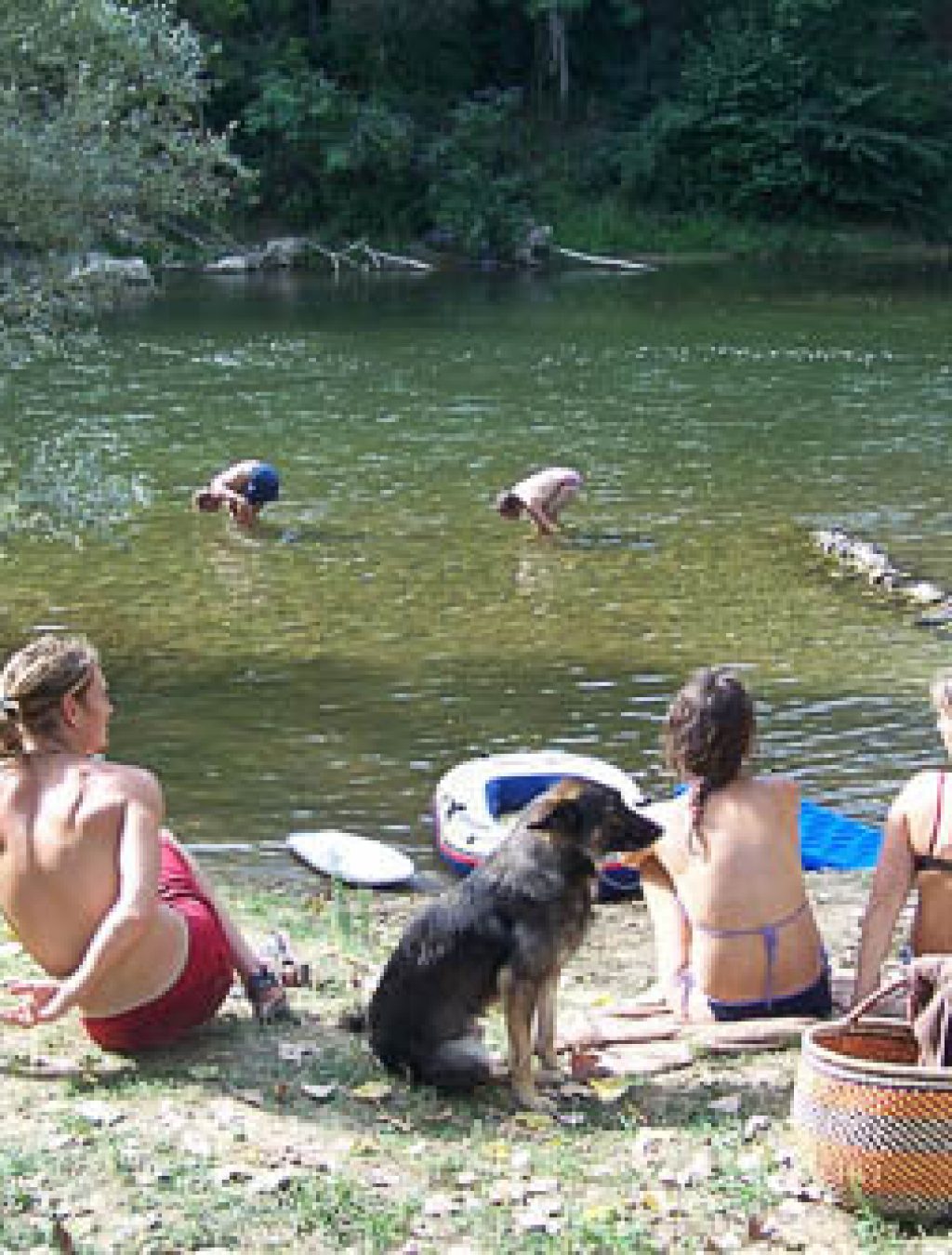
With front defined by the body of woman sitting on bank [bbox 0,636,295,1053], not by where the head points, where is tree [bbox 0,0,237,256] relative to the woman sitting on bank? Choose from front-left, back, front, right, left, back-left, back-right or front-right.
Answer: front-left

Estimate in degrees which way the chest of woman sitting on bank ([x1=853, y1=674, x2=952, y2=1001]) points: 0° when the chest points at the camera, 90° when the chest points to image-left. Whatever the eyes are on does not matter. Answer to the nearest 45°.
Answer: approximately 180°

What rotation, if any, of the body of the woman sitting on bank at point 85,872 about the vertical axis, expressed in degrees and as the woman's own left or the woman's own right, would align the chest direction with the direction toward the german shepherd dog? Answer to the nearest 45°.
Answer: approximately 45° to the woman's own right

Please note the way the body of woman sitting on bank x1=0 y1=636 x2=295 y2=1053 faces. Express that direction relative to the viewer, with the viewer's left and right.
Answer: facing away from the viewer and to the right of the viewer

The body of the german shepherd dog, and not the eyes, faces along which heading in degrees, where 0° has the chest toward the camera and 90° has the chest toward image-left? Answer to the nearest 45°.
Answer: approximately 270°

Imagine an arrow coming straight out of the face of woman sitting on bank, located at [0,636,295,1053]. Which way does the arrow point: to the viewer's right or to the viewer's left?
to the viewer's right

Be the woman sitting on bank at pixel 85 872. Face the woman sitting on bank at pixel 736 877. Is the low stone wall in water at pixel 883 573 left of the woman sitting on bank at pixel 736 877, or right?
left

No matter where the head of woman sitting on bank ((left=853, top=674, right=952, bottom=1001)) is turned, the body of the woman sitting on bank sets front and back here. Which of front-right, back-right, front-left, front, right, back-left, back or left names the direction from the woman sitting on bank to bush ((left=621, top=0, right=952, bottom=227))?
front

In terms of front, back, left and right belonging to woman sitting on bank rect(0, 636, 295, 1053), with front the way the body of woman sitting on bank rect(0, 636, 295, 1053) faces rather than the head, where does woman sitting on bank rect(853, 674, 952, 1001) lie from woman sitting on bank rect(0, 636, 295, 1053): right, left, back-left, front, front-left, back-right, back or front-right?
front-right

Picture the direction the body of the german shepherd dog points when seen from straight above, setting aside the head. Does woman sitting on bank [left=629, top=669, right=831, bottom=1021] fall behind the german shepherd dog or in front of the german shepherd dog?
in front

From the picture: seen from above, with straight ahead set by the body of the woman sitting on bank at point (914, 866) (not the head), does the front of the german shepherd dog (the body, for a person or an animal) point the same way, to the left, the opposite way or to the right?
to the right

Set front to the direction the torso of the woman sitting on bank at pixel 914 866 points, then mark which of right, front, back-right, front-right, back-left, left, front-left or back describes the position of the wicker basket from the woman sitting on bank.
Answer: back

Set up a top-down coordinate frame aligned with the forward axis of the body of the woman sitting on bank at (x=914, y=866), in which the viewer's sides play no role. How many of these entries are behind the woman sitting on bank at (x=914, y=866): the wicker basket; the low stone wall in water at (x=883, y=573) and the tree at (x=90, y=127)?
1

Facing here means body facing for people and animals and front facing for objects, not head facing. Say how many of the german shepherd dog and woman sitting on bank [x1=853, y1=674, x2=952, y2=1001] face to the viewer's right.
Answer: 1

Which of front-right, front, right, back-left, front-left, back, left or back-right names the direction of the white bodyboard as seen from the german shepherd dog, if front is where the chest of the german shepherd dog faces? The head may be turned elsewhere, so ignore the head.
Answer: left

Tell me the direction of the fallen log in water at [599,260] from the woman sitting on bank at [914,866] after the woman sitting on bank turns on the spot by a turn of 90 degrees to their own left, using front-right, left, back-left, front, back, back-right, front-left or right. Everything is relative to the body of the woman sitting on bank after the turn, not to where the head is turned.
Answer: right
